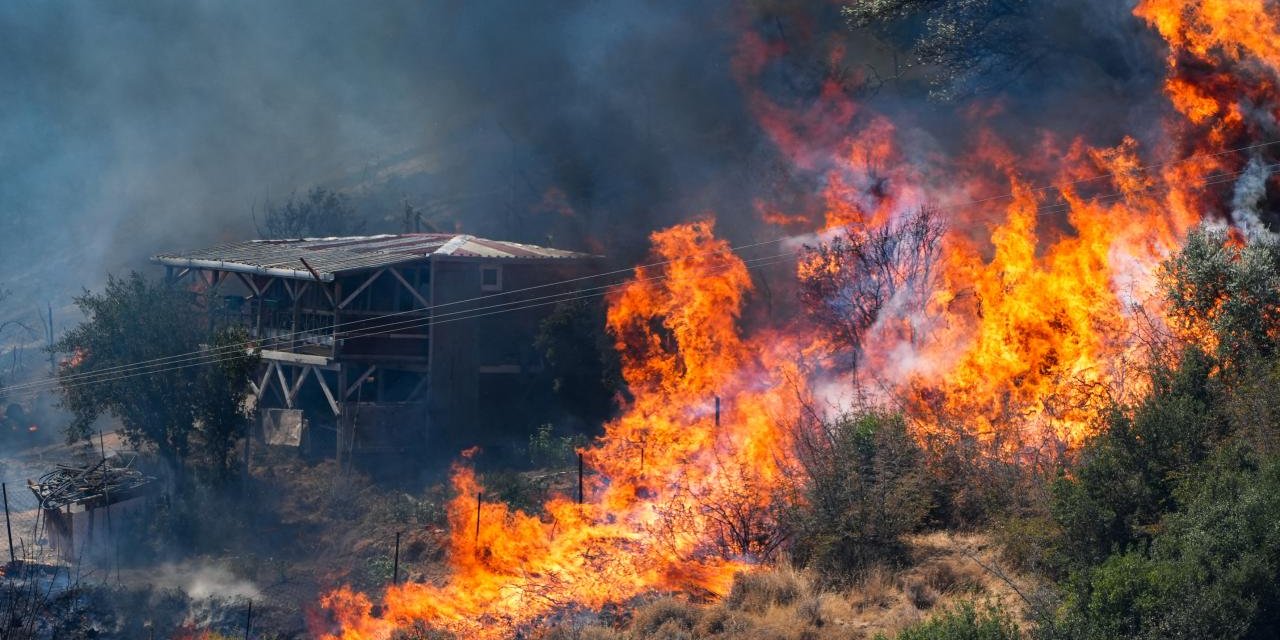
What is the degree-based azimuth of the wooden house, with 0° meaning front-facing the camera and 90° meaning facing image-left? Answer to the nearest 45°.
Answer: approximately 45°

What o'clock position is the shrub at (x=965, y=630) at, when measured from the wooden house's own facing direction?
The shrub is roughly at 10 o'clock from the wooden house.

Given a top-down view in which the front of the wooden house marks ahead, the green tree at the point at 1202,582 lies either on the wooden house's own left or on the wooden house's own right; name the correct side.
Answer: on the wooden house's own left

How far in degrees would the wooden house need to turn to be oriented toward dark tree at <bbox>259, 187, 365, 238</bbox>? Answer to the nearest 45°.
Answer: approximately 135° to its right

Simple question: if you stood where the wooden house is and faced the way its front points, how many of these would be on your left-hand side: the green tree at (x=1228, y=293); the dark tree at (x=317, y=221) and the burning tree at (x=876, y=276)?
2

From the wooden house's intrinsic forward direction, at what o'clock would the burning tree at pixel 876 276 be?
The burning tree is roughly at 9 o'clock from the wooden house.

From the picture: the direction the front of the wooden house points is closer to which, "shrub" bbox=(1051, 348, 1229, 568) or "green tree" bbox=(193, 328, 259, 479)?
the green tree

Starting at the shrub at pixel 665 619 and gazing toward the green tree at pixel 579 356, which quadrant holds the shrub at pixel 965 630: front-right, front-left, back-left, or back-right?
back-right

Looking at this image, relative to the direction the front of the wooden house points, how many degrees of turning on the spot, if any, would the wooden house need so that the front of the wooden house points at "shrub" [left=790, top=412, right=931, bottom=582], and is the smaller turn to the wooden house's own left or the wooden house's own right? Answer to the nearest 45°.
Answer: approximately 90° to the wooden house's own left

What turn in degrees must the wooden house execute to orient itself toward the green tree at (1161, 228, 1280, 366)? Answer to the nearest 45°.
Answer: approximately 90° to its left

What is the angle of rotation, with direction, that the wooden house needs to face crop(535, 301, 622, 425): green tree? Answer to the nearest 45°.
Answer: approximately 135° to its left

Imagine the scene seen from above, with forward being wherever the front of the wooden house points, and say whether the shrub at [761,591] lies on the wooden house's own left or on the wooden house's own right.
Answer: on the wooden house's own left

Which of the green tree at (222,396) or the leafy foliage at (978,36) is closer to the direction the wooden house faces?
the green tree

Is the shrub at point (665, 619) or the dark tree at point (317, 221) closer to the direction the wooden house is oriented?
the shrub
